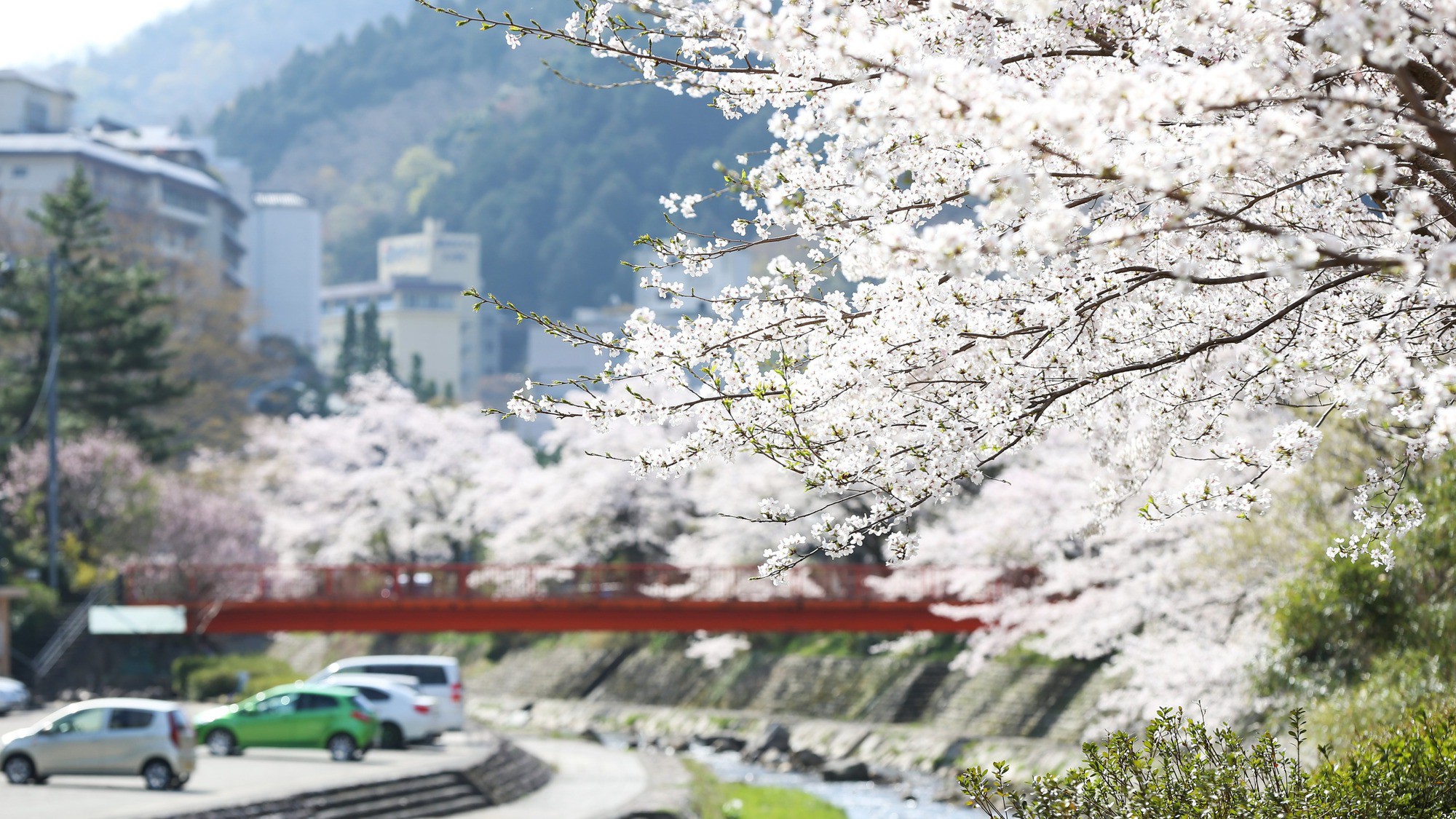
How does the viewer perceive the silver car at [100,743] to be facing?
facing to the left of the viewer

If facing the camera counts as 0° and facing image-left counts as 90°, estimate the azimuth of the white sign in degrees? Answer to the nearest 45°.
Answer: approximately 0°

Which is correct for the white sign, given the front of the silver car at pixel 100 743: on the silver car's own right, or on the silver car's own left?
on the silver car's own right

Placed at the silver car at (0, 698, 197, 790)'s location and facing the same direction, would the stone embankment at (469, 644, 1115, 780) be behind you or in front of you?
behind

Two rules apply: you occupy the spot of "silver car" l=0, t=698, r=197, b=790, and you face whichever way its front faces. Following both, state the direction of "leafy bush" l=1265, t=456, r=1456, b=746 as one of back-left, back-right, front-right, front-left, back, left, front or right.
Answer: back-left

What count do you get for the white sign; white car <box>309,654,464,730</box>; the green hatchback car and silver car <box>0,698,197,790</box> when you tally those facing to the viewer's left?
3

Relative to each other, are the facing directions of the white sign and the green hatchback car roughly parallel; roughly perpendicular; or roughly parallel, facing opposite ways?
roughly perpendicular

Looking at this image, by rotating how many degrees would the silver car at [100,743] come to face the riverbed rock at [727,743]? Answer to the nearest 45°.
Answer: approximately 135° to its right

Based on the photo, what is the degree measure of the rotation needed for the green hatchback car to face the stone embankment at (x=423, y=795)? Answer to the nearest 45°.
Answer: approximately 135° to its left

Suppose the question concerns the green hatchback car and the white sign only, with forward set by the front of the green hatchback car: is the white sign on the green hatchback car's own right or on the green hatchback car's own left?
on the green hatchback car's own right

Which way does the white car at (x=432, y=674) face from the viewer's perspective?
to the viewer's left

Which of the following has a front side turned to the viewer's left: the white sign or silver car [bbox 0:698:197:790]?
the silver car

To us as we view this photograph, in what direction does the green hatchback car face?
facing to the left of the viewer
